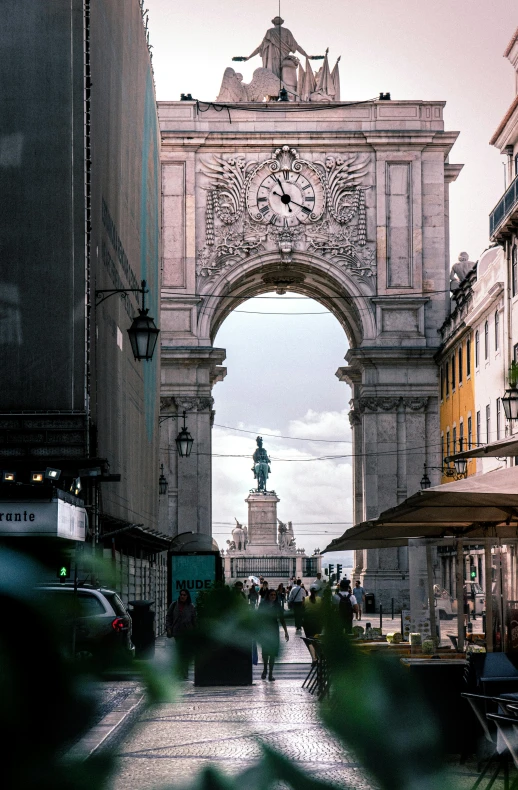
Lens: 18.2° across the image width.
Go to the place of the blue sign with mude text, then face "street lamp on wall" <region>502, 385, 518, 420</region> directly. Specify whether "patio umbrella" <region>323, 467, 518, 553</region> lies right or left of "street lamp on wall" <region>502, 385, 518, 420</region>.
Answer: right

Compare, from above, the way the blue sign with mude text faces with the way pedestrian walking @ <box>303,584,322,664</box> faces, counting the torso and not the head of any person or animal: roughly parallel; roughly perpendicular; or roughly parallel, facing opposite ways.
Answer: roughly parallel, facing opposite ways

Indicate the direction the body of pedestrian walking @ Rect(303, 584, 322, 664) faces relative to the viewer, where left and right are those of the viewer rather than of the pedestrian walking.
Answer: facing away from the viewer

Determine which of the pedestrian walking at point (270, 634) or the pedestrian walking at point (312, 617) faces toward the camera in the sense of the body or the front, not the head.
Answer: the pedestrian walking at point (270, 634)

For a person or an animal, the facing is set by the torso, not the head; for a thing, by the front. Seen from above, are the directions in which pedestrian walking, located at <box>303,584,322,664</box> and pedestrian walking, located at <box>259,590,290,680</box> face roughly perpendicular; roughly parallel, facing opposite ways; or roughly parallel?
roughly parallel, facing opposite ways

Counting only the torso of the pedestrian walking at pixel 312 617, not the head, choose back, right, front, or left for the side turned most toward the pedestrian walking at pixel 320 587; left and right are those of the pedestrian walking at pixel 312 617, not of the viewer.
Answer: front

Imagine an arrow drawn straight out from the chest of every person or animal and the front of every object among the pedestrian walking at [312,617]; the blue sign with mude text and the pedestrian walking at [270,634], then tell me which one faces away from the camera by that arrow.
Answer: the pedestrian walking at [312,617]

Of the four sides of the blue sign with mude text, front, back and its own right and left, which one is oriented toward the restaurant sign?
front

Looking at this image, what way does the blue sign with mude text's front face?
toward the camera

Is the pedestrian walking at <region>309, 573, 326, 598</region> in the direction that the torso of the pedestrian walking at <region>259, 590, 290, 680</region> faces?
no

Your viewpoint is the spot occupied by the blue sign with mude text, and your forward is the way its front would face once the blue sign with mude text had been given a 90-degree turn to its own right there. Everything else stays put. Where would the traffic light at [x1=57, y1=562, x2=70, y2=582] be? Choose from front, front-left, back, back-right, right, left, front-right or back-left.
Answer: front

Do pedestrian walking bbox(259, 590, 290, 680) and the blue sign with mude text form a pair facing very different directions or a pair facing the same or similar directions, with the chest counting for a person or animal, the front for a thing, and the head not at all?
same or similar directions

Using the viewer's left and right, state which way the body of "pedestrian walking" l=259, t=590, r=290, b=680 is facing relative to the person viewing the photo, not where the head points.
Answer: facing the viewer

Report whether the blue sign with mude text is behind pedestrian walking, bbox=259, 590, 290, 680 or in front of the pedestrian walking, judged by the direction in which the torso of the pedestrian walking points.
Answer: behind
